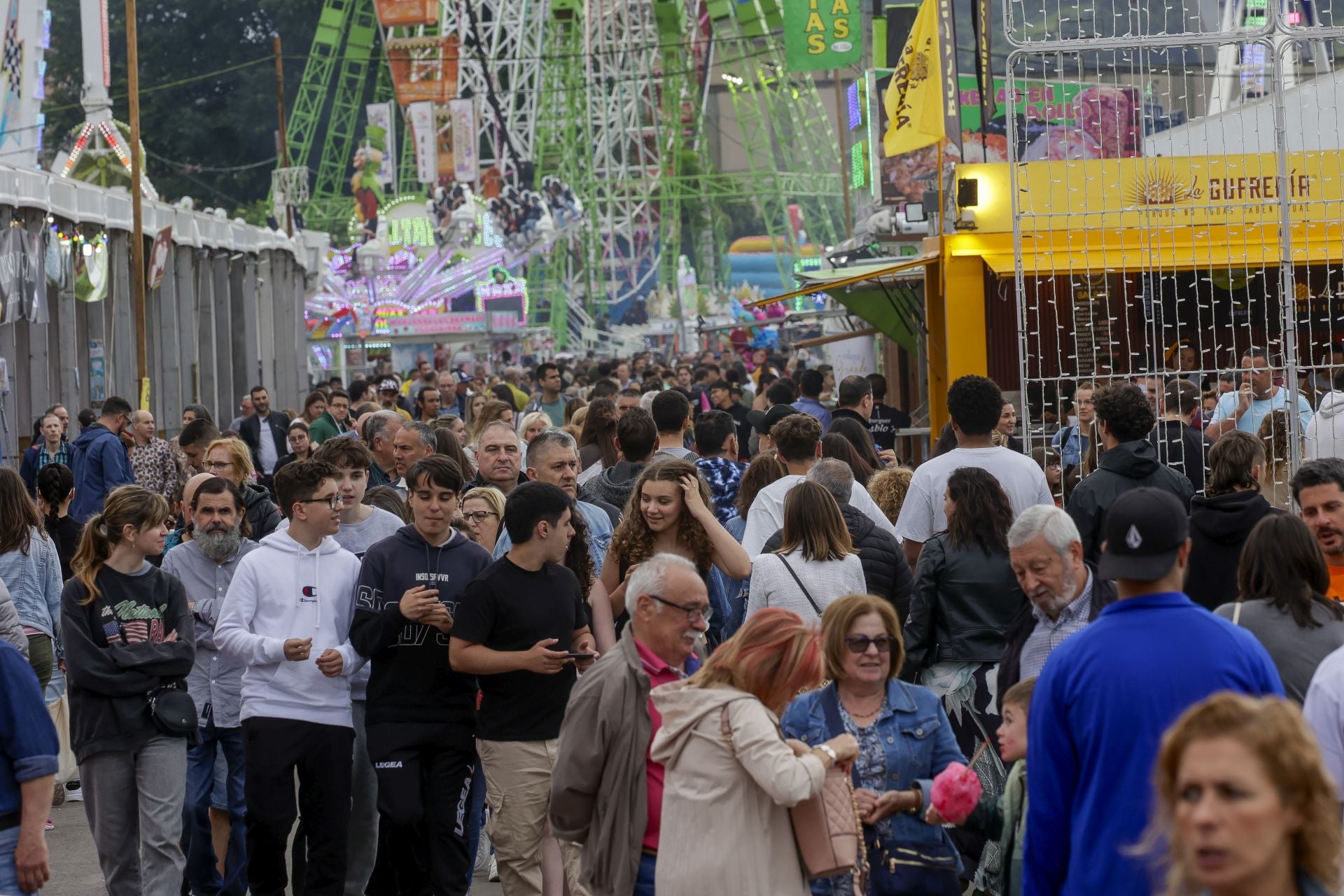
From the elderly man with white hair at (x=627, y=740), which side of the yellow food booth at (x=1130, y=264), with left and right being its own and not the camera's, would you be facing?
front

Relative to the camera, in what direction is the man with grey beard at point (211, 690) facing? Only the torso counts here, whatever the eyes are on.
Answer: toward the camera

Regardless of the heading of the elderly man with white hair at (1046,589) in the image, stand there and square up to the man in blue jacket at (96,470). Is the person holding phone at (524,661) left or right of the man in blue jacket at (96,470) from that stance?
left

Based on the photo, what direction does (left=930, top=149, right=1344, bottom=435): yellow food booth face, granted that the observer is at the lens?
facing the viewer

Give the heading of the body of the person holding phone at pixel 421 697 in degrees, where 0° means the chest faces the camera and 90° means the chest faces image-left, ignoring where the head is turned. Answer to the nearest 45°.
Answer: approximately 0°

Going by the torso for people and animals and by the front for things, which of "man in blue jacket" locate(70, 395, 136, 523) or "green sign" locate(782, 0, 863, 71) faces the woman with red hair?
the green sign

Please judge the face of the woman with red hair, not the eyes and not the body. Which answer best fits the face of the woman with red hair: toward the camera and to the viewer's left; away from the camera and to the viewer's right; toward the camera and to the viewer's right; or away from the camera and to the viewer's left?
away from the camera and to the viewer's right

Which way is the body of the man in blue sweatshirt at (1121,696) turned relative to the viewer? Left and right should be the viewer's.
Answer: facing away from the viewer

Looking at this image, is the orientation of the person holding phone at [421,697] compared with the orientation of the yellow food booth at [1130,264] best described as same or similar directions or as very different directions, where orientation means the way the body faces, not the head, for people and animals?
same or similar directions
